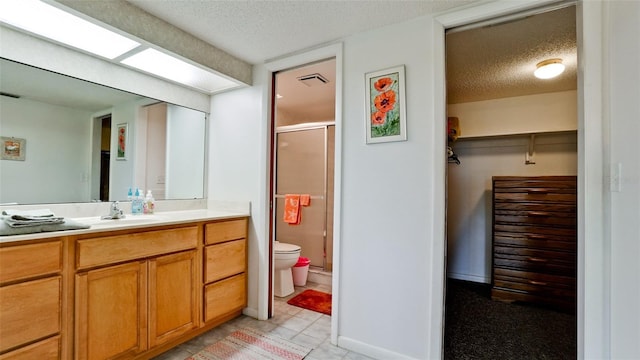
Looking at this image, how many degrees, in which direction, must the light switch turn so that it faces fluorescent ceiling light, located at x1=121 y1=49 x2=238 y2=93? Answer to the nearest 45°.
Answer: approximately 45° to its right

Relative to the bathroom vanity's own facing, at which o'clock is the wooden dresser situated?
The wooden dresser is roughly at 11 o'clock from the bathroom vanity.

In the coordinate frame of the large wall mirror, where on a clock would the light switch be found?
The light switch is roughly at 12 o'clock from the large wall mirror.

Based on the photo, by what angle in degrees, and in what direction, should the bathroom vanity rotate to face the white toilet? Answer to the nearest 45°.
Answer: approximately 90° to its left

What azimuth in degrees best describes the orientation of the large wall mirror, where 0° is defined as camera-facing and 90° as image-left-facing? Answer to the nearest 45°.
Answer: approximately 315°

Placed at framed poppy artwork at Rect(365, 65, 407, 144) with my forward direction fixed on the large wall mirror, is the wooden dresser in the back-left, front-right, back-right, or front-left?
back-right

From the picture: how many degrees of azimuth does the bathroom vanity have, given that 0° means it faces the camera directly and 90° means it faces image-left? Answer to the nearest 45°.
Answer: approximately 315°

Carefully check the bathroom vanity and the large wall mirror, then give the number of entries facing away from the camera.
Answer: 0
